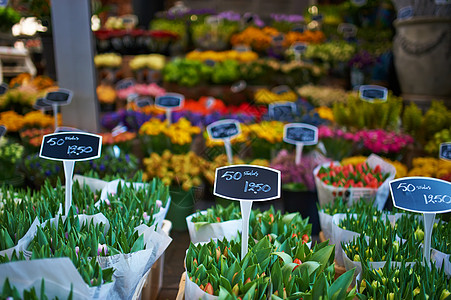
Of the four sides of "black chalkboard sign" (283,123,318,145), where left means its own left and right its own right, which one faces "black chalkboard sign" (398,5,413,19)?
back

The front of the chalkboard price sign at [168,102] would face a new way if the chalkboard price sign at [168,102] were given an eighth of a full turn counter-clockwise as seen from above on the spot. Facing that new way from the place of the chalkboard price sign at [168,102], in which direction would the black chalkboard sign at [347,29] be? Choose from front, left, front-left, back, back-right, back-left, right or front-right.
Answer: left

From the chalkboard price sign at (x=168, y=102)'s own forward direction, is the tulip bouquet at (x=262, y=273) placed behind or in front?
in front

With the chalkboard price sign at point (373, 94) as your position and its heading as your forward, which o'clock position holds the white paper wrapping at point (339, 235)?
The white paper wrapping is roughly at 12 o'clock from the chalkboard price sign.

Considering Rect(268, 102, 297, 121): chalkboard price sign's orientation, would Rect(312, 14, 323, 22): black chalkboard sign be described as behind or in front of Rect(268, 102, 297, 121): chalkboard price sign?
behind

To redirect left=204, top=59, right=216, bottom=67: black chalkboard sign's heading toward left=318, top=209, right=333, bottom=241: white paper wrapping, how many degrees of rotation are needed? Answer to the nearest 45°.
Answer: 0° — it already faces it

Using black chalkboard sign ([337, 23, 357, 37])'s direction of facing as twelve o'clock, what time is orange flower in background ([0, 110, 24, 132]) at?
The orange flower in background is roughly at 1 o'clock from the black chalkboard sign.
